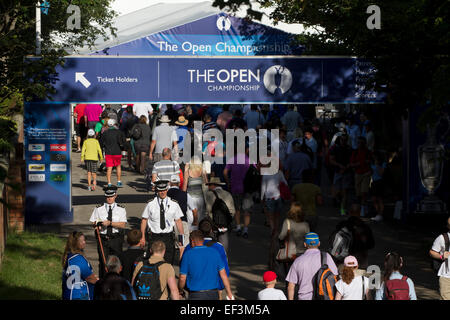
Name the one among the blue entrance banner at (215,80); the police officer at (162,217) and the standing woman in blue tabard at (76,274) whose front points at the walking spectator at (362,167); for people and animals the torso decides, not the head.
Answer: the standing woman in blue tabard at (76,274)

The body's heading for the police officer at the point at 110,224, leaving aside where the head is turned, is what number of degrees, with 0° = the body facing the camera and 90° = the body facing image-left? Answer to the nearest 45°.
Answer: approximately 0°

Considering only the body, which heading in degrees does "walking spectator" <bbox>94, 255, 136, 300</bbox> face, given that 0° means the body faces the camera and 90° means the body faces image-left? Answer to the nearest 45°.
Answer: approximately 180°

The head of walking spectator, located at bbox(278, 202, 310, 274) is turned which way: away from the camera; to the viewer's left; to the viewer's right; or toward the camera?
away from the camera

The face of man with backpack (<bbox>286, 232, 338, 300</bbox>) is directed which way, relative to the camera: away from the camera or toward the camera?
away from the camera

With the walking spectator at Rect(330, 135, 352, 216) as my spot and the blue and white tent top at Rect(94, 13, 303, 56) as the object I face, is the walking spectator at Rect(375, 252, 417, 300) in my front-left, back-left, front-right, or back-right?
back-left

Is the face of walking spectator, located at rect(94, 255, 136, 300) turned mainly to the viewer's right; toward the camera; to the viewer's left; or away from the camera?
away from the camera

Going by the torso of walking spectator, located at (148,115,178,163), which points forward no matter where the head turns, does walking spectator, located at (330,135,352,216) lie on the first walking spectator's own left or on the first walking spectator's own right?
on the first walking spectator's own right

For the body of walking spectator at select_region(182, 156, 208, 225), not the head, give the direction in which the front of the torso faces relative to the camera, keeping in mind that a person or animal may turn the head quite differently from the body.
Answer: away from the camera

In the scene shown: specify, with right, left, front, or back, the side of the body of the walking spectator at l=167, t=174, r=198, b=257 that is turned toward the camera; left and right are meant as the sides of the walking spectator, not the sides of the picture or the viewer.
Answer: back

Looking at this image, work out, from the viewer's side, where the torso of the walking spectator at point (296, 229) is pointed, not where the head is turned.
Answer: away from the camera
